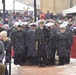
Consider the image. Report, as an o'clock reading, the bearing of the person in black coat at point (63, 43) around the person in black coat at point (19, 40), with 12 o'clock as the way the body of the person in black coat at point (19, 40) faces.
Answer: the person in black coat at point (63, 43) is roughly at 9 o'clock from the person in black coat at point (19, 40).

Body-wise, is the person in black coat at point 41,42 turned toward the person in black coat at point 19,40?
no

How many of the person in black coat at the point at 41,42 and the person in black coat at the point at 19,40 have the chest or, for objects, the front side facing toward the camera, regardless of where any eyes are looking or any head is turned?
2

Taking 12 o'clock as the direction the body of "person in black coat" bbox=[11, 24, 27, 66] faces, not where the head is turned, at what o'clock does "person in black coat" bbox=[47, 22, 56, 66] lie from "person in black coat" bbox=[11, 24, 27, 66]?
"person in black coat" bbox=[47, 22, 56, 66] is roughly at 9 o'clock from "person in black coat" bbox=[11, 24, 27, 66].

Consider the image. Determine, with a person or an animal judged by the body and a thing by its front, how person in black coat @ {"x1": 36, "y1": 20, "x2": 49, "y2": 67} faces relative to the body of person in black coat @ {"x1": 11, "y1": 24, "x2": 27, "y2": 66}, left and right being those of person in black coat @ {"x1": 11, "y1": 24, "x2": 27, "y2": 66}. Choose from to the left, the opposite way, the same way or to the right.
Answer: the same way

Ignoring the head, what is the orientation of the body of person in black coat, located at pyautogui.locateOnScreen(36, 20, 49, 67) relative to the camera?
toward the camera

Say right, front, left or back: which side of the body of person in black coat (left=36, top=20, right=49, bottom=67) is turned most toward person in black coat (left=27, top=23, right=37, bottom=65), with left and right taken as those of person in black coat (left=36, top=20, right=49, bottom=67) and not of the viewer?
right

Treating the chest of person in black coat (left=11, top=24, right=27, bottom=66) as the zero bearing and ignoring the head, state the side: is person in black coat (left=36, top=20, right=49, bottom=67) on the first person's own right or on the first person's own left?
on the first person's own left

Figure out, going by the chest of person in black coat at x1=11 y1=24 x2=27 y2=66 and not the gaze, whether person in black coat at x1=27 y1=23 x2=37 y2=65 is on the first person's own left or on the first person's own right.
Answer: on the first person's own left
